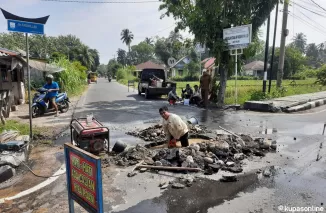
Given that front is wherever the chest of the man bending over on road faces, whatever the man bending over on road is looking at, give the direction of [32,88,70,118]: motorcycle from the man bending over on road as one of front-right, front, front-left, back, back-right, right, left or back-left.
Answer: right

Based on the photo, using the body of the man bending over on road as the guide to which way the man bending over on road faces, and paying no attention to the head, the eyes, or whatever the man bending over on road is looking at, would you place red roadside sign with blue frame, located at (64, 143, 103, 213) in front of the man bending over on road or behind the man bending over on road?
in front

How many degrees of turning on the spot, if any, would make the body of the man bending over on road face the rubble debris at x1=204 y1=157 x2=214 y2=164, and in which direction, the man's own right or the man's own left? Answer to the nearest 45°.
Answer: approximately 90° to the man's own left

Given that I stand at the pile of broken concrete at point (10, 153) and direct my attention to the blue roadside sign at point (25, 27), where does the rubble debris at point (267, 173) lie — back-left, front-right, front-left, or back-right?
back-right

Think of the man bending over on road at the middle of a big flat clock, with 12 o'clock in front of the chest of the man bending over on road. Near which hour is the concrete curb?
The concrete curb is roughly at 6 o'clock from the man bending over on road.

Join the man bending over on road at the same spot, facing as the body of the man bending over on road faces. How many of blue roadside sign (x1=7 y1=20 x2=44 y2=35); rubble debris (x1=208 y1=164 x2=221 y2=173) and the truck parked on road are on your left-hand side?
1

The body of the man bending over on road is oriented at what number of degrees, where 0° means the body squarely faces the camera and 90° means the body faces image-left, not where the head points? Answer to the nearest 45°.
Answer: approximately 45°

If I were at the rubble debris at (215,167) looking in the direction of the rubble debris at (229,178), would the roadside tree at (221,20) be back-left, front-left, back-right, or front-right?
back-left

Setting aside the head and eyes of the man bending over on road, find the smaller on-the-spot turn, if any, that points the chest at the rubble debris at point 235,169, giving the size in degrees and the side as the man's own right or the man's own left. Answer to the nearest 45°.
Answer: approximately 90° to the man's own left

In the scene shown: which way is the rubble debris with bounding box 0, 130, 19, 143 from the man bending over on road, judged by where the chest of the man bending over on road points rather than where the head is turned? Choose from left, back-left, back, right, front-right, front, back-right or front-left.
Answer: front-right

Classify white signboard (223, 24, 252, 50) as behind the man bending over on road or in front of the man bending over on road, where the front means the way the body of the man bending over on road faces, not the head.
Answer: behind
